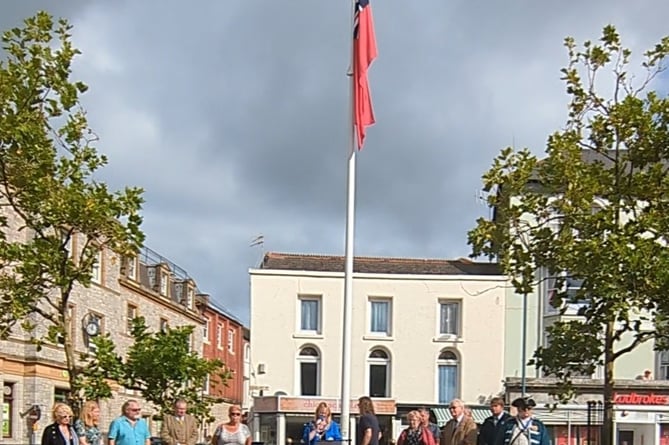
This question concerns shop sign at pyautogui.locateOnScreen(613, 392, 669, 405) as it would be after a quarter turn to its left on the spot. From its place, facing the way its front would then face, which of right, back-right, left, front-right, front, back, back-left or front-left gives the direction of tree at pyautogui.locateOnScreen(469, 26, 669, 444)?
right

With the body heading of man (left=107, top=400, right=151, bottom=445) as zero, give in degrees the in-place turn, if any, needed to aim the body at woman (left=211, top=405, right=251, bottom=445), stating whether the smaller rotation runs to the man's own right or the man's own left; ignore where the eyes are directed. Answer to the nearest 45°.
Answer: approximately 90° to the man's own left

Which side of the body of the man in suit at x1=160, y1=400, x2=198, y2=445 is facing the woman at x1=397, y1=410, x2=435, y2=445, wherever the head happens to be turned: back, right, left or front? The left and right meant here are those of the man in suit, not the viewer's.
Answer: left

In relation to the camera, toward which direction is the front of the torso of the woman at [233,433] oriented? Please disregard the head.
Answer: toward the camera

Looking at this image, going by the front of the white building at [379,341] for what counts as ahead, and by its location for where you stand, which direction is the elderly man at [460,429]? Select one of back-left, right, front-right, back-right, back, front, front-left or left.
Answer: front

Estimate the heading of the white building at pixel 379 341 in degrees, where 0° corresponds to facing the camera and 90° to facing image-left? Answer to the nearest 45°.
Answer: approximately 0°

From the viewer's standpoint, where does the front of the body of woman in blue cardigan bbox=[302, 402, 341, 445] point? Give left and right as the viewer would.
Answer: facing the viewer

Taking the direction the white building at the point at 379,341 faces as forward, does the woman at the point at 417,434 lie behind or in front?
in front

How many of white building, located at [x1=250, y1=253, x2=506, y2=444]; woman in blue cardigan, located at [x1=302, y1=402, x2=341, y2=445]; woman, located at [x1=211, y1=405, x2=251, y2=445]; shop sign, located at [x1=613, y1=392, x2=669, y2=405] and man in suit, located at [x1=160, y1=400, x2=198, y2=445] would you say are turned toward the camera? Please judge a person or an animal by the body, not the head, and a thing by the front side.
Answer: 5

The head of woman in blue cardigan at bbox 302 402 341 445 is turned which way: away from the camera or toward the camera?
toward the camera

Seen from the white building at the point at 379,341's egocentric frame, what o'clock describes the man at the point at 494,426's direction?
The man is roughly at 12 o'clock from the white building.

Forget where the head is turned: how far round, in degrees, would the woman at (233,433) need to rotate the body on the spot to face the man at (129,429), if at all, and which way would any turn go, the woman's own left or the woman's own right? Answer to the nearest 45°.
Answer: approximately 45° to the woman's own right
